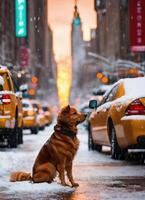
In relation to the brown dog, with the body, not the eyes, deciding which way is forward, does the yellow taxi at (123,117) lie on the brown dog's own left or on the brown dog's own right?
on the brown dog's own left
